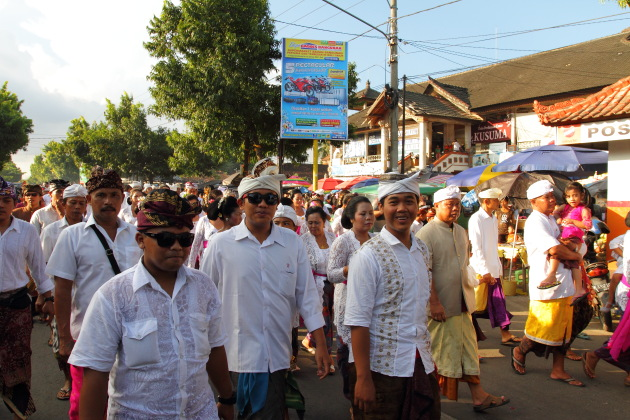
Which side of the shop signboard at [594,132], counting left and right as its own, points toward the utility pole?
right

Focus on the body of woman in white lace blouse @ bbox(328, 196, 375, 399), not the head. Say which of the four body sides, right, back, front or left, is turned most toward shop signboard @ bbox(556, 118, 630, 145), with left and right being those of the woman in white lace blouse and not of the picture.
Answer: left

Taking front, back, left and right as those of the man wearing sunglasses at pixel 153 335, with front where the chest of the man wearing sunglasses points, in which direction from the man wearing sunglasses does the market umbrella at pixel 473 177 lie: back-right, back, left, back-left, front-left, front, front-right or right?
left

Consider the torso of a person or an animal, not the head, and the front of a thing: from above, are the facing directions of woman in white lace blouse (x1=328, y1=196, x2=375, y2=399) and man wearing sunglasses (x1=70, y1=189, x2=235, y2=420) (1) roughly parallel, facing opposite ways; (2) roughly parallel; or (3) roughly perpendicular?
roughly parallel

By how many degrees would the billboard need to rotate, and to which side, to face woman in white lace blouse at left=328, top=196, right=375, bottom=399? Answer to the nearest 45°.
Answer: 0° — it already faces them

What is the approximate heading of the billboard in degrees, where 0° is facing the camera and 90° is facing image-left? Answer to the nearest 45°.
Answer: approximately 0°

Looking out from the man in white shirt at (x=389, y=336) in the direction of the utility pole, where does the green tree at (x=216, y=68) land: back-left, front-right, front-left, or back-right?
front-left

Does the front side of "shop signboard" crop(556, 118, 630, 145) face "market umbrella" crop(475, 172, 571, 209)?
no

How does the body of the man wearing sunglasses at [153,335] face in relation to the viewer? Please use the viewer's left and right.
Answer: facing the viewer and to the right of the viewer

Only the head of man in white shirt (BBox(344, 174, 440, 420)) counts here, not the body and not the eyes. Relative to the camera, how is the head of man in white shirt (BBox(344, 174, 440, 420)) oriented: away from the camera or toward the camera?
toward the camera

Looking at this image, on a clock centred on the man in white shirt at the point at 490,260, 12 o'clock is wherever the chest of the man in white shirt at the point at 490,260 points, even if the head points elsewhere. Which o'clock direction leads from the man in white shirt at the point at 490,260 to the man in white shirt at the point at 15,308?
the man in white shirt at the point at 15,308 is roughly at 3 o'clock from the man in white shirt at the point at 490,260.

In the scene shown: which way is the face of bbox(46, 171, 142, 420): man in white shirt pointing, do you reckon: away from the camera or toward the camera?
toward the camera

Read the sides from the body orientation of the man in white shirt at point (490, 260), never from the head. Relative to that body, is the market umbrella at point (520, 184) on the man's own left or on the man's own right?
on the man's own left

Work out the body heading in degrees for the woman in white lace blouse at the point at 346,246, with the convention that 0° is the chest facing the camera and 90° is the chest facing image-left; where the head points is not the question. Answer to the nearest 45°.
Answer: approximately 315°

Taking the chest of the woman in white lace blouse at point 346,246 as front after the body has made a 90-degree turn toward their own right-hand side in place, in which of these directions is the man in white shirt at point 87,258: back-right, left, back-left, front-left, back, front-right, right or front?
front

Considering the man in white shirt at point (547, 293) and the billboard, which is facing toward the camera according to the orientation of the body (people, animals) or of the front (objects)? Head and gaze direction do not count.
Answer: the billboard
